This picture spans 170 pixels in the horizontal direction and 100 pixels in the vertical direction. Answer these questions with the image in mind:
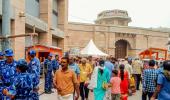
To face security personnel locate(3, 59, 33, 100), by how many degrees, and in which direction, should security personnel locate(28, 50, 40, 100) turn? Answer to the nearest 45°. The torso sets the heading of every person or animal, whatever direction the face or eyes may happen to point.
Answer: approximately 90° to its left

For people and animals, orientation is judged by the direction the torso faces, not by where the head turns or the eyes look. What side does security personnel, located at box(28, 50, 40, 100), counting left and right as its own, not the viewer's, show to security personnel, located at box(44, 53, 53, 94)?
right

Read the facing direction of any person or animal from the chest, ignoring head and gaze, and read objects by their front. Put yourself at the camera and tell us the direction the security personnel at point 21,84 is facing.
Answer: facing away from the viewer and to the left of the viewer
